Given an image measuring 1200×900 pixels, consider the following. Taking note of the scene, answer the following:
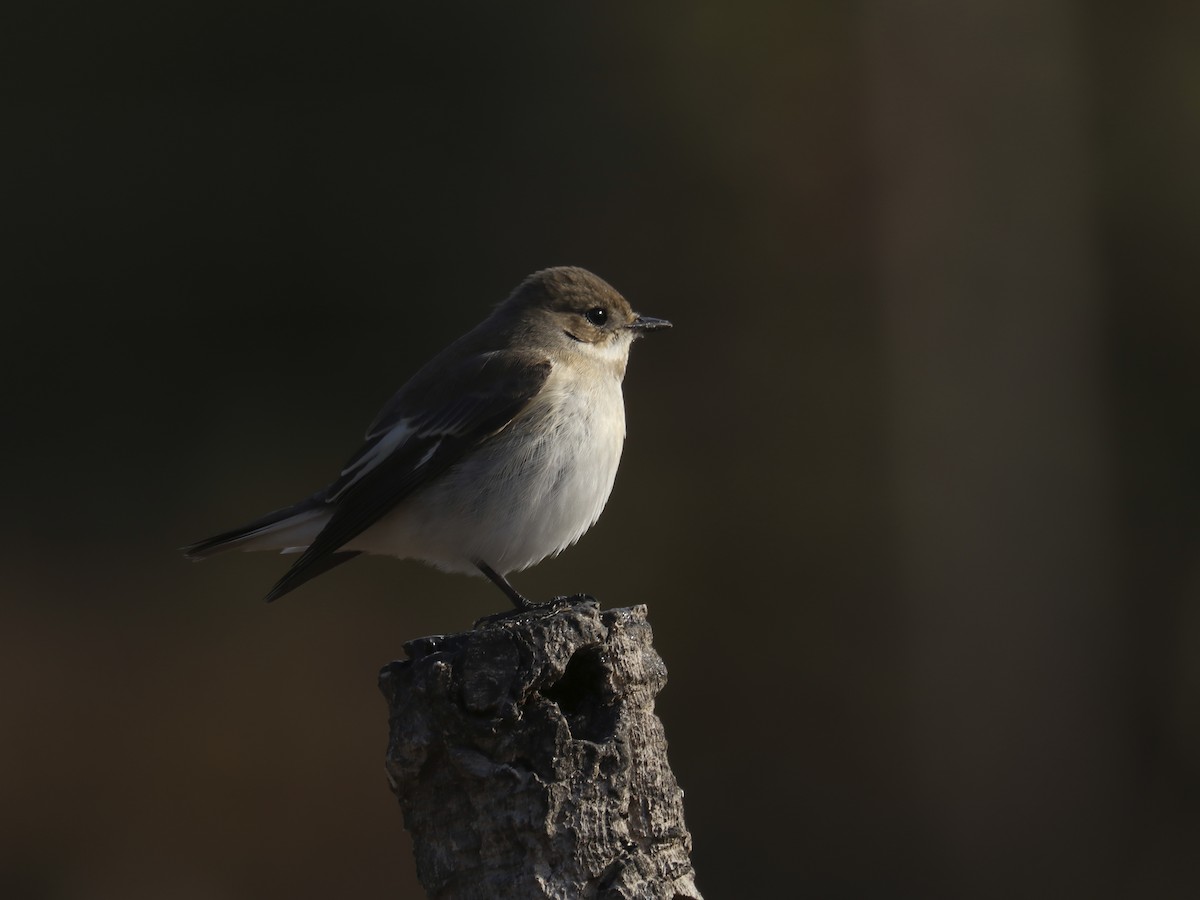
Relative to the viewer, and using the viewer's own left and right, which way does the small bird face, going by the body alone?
facing to the right of the viewer
